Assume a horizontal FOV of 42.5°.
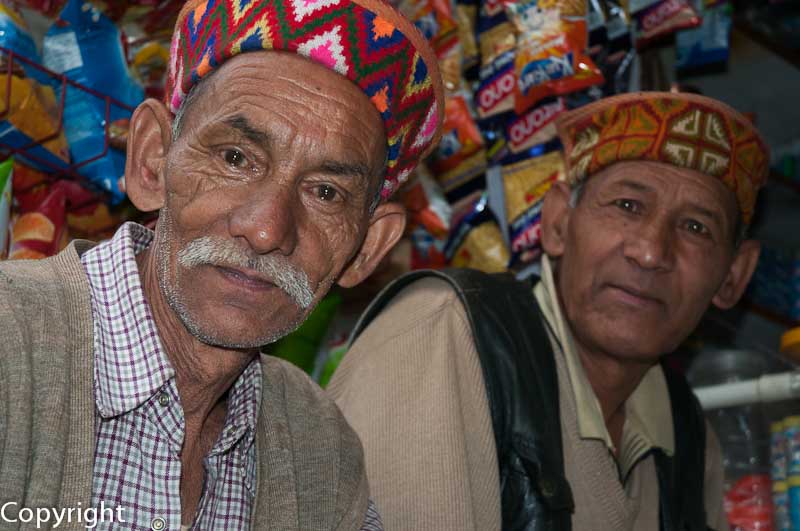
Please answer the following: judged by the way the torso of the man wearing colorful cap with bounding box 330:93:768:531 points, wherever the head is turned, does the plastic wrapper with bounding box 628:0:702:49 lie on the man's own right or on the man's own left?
on the man's own left

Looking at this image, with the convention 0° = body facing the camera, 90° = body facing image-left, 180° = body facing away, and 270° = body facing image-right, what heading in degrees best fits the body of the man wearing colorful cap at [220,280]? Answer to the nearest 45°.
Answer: approximately 0°

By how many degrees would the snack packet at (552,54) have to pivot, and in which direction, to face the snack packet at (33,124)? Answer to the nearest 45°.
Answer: approximately 45° to its right

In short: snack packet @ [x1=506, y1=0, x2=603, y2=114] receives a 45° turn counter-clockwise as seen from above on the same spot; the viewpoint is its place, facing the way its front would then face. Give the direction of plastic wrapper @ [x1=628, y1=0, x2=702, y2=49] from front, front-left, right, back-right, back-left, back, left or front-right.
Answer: left

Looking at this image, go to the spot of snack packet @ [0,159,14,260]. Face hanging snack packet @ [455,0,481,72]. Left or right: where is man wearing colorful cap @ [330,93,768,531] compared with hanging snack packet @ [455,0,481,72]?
right

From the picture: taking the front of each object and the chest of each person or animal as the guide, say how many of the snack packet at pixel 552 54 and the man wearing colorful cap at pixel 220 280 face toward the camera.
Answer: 2

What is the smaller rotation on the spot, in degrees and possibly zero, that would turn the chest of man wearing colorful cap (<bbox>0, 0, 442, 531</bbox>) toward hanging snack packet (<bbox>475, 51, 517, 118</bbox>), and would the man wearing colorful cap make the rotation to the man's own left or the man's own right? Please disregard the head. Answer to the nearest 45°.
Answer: approximately 135° to the man's own left
